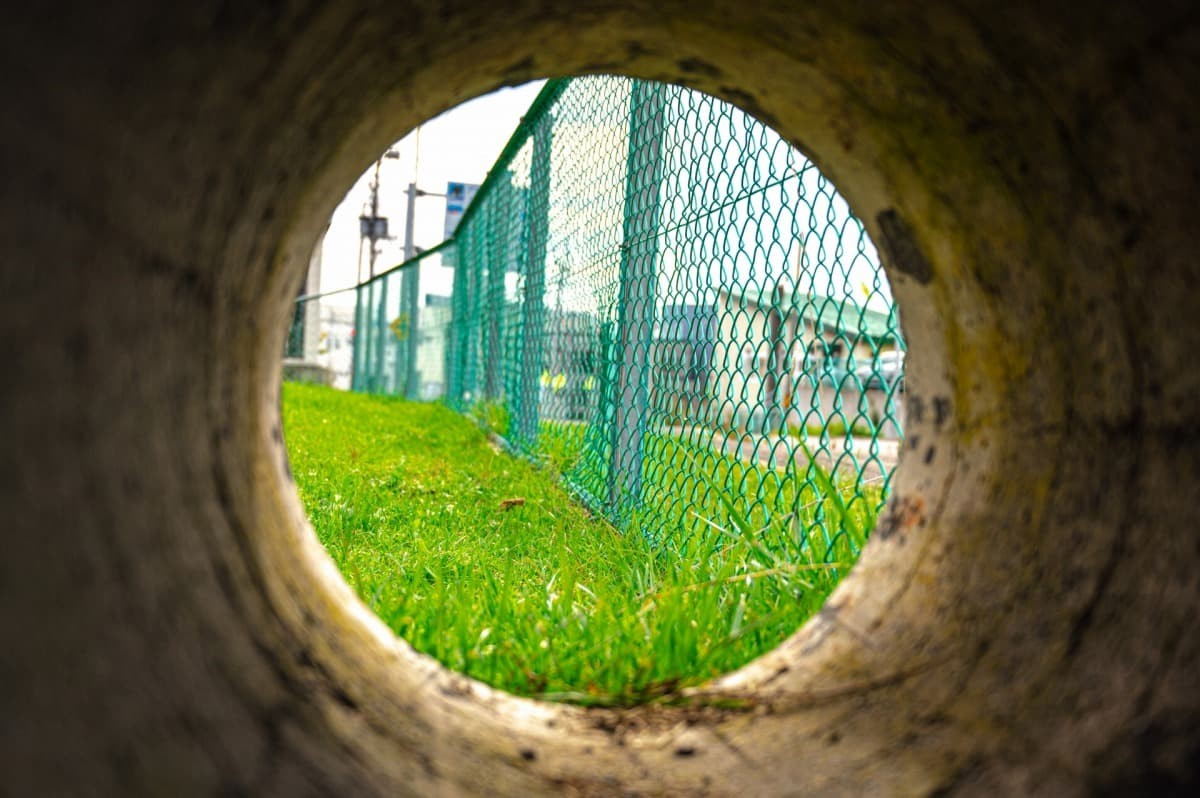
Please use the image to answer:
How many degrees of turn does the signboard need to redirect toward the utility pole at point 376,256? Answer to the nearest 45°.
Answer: approximately 90° to its right

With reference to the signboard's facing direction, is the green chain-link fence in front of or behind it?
in front

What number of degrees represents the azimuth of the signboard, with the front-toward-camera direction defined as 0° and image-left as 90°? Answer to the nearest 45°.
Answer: approximately 0°

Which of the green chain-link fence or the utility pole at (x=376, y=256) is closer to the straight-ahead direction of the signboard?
the green chain-link fence

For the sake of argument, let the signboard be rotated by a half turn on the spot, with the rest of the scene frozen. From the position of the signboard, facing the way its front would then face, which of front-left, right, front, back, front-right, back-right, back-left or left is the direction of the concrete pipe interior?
back
